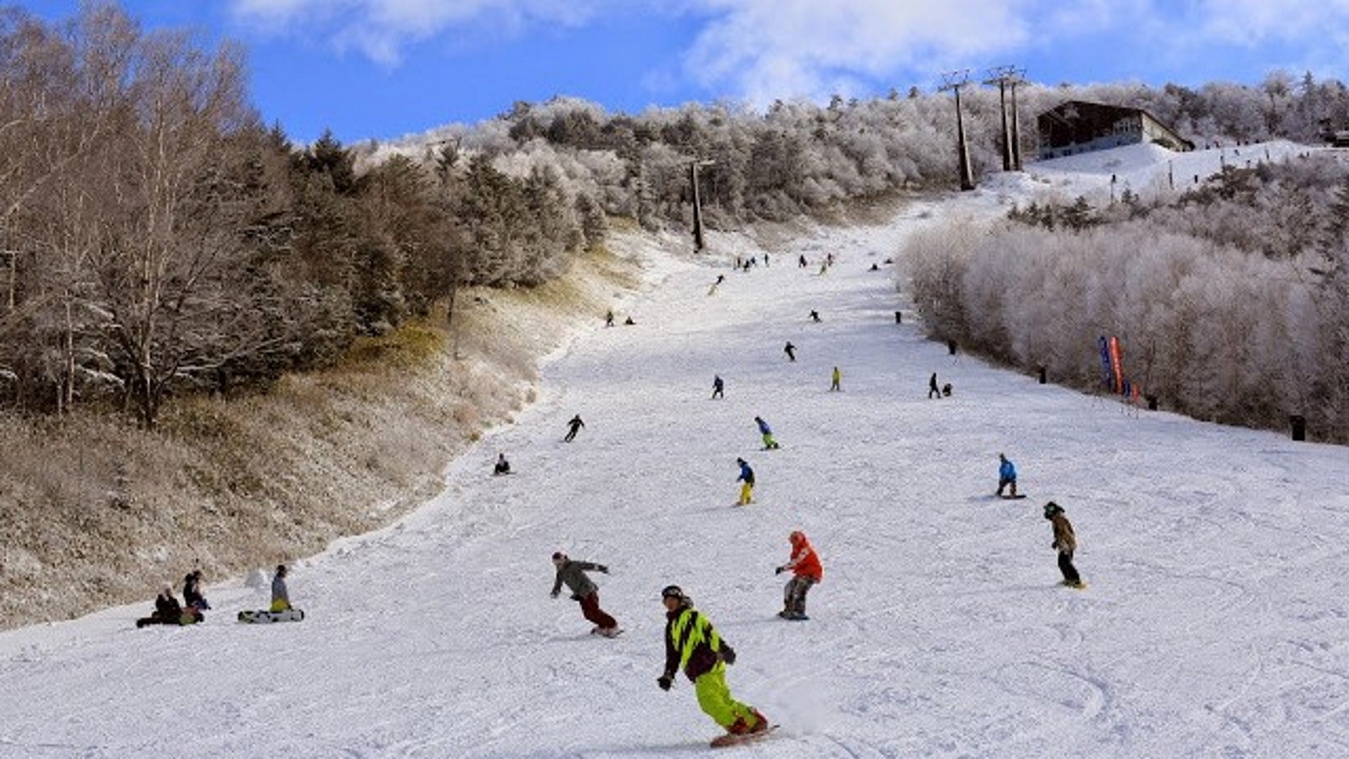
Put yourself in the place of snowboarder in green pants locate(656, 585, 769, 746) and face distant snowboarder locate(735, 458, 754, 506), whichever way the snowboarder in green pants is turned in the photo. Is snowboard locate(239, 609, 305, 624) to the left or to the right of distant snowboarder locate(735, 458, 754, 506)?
left

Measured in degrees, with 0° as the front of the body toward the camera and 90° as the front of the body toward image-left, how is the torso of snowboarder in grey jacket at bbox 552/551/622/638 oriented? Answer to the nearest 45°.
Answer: approximately 45°

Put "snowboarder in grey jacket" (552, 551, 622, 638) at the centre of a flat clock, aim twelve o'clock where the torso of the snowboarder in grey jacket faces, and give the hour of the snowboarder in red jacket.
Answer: The snowboarder in red jacket is roughly at 8 o'clock from the snowboarder in grey jacket.

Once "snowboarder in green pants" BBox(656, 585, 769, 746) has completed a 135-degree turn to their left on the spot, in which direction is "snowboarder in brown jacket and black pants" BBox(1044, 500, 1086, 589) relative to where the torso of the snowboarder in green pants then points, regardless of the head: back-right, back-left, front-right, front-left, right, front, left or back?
front-left

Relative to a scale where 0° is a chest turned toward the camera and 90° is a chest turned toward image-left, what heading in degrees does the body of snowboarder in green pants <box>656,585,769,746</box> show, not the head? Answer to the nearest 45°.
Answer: approximately 45°

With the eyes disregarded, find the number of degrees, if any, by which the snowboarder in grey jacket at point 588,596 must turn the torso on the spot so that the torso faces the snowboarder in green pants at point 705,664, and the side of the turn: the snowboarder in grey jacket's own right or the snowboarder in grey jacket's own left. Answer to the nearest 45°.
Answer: approximately 45° to the snowboarder in grey jacket's own left

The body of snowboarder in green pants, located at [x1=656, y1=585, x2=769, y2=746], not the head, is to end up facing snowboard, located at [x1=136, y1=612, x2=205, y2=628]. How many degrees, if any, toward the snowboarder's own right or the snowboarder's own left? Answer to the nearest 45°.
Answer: approximately 90° to the snowboarder's own right

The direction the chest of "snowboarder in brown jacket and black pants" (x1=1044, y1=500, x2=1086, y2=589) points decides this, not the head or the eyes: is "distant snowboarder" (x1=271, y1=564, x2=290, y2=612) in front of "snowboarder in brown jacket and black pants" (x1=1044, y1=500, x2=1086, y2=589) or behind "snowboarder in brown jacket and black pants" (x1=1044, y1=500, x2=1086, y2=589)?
in front

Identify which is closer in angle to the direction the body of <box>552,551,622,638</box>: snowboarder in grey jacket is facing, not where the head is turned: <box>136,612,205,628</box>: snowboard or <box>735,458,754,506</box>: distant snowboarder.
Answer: the snowboard

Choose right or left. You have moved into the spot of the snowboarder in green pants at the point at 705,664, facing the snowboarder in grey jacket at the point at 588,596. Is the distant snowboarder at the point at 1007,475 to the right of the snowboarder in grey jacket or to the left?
right

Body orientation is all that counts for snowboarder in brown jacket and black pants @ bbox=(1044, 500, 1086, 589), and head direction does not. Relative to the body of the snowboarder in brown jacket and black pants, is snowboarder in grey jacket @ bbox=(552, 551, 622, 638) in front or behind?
in front

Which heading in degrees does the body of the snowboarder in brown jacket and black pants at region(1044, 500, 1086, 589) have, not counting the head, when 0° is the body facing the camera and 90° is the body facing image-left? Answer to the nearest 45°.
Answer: approximately 45°
